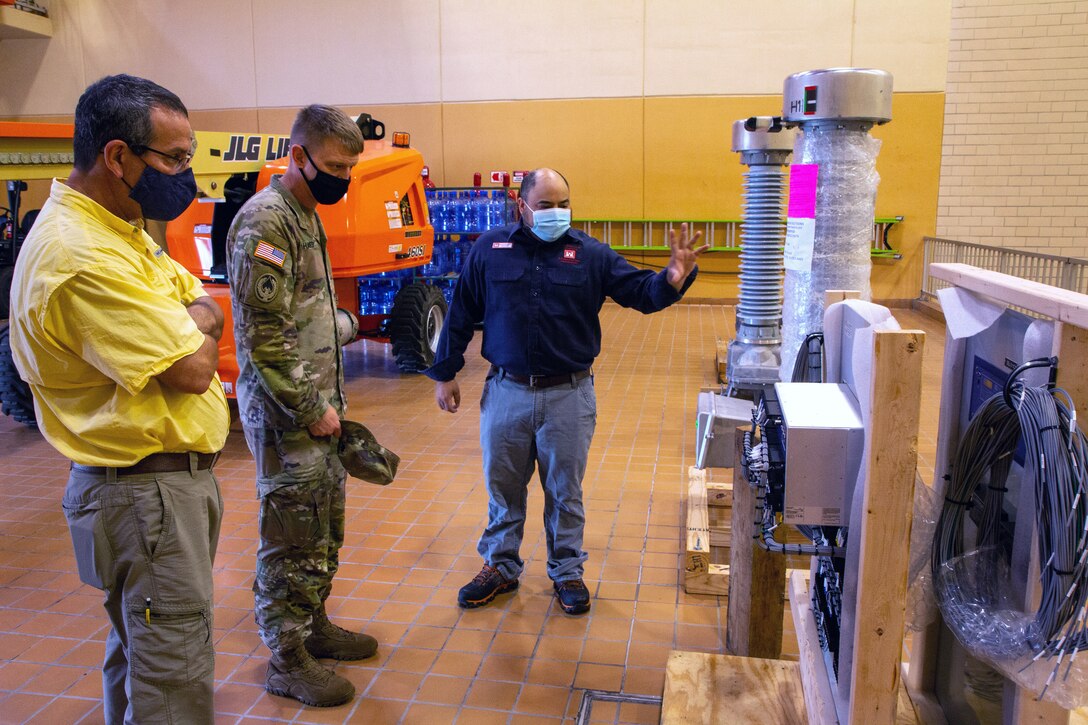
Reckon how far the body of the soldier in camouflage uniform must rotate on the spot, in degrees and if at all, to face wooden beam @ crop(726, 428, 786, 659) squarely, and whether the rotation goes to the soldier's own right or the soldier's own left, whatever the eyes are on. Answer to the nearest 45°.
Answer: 0° — they already face it

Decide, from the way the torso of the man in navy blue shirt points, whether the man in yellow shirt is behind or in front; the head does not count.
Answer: in front

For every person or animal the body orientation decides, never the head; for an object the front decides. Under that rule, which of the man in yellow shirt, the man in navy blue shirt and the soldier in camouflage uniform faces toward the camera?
the man in navy blue shirt

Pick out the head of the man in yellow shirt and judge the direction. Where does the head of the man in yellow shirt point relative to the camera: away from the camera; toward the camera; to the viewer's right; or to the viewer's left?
to the viewer's right

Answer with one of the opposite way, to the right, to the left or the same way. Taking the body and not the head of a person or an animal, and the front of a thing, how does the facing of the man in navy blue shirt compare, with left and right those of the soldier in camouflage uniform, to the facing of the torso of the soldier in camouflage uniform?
to the right

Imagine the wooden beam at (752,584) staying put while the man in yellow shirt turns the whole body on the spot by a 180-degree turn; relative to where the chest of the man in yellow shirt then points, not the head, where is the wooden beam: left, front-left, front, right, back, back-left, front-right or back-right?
back

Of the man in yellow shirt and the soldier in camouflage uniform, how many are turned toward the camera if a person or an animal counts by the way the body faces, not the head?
0

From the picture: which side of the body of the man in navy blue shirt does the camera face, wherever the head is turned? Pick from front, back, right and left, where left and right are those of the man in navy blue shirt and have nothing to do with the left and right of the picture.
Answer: front

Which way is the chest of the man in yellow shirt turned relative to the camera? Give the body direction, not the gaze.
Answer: to the viewer's right

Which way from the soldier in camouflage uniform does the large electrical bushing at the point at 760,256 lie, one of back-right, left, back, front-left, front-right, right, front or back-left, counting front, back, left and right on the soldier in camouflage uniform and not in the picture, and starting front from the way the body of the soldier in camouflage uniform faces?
front-left

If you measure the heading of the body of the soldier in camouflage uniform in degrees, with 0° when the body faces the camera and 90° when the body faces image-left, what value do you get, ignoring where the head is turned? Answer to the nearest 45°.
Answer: approximately 270°

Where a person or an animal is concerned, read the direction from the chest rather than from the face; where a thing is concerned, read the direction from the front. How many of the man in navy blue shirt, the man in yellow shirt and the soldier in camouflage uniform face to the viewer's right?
2

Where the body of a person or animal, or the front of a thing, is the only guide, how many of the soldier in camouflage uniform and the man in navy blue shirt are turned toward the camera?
1
